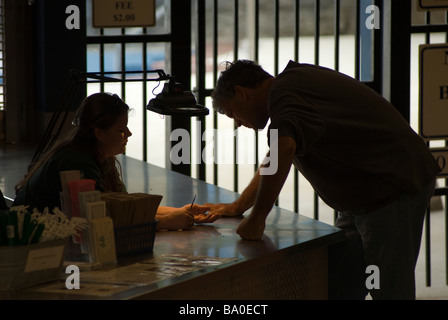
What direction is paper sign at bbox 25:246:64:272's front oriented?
toward the camera

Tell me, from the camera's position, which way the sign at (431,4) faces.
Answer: facing the viewer

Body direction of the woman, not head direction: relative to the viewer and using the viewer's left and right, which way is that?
facing to the right of the viewer

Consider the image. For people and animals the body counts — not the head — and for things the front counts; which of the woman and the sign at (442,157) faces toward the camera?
the sign

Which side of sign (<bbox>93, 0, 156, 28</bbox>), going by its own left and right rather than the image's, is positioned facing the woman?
front

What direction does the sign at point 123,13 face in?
toward the camera

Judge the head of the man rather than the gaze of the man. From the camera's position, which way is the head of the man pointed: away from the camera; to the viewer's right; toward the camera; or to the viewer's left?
to the viewer's left

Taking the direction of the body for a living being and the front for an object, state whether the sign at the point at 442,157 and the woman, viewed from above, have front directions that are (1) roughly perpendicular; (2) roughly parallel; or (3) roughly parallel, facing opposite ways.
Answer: roughly perpendicular

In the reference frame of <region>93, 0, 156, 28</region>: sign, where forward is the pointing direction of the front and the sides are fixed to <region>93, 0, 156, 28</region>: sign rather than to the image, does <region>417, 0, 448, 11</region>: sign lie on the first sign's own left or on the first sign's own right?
on the first sign's own left

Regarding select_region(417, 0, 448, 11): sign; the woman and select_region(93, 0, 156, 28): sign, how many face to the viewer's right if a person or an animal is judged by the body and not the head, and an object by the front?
1

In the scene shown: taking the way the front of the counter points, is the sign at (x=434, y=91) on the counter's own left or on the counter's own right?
on the counter's own left

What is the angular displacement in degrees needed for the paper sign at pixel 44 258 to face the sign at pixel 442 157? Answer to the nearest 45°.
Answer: approximately 135° to its left

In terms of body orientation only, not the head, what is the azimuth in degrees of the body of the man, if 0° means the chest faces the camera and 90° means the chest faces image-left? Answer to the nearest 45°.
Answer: approximately 90°

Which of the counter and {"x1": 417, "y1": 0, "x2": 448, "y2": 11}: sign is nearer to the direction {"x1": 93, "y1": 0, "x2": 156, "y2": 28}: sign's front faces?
the counter

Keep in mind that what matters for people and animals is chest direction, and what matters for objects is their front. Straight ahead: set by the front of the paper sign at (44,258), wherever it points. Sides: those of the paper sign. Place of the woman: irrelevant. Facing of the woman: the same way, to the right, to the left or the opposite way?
to the left

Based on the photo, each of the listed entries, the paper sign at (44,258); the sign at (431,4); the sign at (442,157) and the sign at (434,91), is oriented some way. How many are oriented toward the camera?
4
